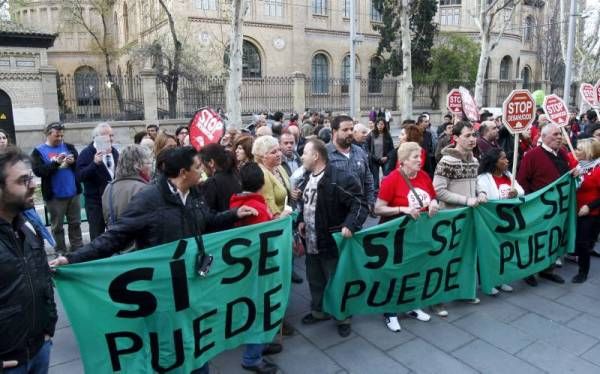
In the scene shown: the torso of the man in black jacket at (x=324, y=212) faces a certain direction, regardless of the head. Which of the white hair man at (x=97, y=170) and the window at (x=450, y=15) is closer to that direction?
the white hair man

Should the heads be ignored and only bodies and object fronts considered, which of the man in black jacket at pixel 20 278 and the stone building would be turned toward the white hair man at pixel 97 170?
the stone building

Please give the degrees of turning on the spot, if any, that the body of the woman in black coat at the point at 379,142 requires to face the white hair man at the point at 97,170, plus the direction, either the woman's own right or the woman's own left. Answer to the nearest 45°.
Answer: approximately 45° to the woman's own right

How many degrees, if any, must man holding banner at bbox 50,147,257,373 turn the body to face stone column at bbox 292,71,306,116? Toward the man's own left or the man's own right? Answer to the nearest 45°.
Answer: approximately 135° to the man's own left

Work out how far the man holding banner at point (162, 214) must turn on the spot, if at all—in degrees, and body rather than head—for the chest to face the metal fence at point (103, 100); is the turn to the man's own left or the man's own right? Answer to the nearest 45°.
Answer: approximately 135° to the man's own left
